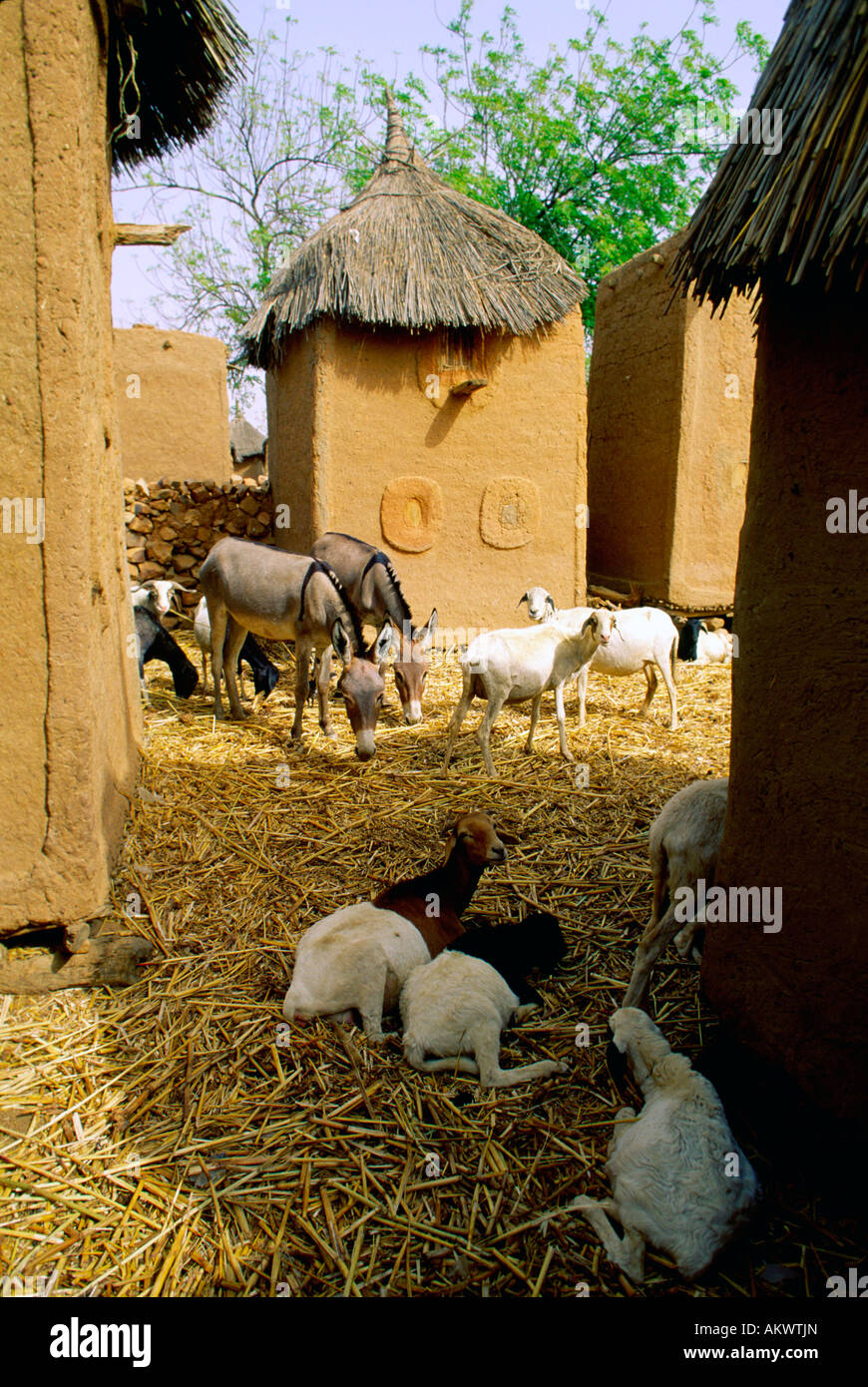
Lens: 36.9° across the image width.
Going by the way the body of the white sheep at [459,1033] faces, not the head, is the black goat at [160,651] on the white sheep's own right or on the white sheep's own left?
on the white sheep's own left

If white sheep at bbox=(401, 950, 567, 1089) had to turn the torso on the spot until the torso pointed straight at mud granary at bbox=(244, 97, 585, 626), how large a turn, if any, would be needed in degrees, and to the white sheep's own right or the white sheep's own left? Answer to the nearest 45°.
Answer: approximately 45° to the white sheep's own left

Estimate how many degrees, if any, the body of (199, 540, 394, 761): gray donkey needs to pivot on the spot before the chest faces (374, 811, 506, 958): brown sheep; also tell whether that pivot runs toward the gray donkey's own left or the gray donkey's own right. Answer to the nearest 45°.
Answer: approximately 45° to the gray donkey's own right

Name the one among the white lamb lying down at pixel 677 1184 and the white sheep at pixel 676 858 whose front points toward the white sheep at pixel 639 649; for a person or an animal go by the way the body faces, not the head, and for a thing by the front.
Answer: the white lamb lying down

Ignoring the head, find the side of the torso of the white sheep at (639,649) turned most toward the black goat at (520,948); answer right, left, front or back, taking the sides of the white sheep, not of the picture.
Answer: left

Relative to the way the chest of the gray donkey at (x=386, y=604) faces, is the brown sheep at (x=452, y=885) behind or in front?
in front

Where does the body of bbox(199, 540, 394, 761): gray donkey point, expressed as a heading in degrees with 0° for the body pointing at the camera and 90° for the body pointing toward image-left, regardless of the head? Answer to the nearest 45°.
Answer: approximately 315°

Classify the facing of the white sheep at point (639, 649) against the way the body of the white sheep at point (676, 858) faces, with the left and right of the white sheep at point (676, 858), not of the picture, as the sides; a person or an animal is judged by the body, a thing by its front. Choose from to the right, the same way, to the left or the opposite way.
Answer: the opposite way

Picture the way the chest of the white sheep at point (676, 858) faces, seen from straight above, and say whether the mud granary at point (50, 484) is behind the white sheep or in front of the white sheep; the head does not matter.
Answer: behind

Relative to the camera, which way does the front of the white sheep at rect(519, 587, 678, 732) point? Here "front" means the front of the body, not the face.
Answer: to the viewer's left

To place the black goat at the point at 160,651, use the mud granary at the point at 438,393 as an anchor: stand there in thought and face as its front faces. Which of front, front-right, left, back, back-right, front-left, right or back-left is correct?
front-right

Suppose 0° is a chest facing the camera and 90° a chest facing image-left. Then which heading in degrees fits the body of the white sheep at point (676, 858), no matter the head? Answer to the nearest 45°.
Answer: approximately 270°
